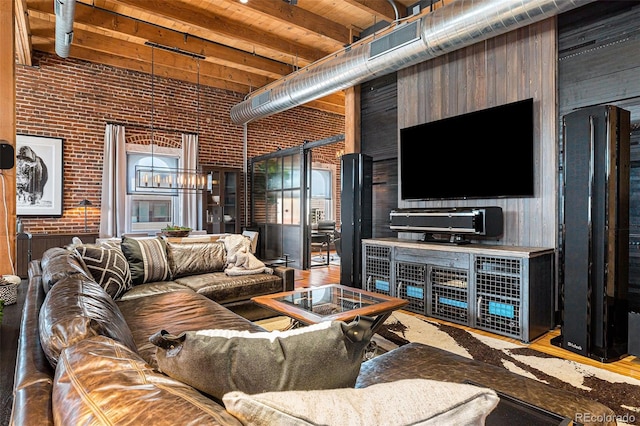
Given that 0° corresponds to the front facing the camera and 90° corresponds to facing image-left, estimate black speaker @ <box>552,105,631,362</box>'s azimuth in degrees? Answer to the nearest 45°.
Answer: approximately 45°

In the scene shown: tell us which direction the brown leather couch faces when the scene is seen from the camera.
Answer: facing to the right of the viewer

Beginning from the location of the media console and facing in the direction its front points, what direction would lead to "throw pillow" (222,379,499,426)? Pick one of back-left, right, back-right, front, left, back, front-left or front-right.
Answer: front-left

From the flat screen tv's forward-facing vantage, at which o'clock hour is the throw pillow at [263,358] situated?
The throw pillow is roughly at 11 o'clock from the flat screen tv.

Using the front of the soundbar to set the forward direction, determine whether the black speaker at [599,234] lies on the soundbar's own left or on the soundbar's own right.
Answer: on the soundbar's own left

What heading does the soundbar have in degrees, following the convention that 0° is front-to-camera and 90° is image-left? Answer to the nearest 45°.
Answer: approximately 45°

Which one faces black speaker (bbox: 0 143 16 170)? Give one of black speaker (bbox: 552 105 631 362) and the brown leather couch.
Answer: black speaker (bbox: 552 105 631 362)

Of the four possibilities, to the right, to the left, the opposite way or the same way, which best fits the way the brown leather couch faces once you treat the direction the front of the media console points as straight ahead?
the opposite way

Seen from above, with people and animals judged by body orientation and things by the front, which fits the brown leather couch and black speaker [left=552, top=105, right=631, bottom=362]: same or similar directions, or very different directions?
very different directions

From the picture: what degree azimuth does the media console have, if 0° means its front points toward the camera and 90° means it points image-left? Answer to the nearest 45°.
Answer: approximately 45°
